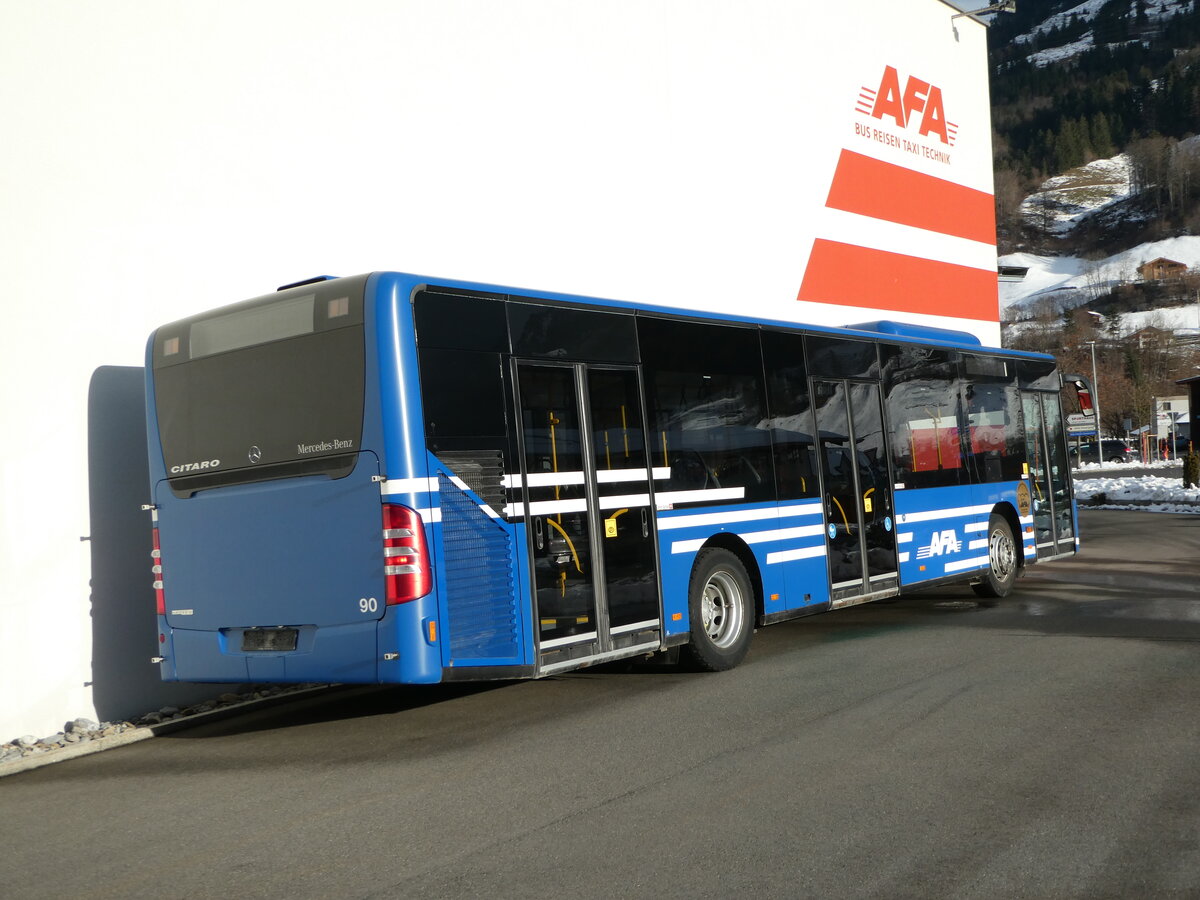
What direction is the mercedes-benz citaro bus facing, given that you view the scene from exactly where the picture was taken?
facing away from the viewer and to the right of the viewer
